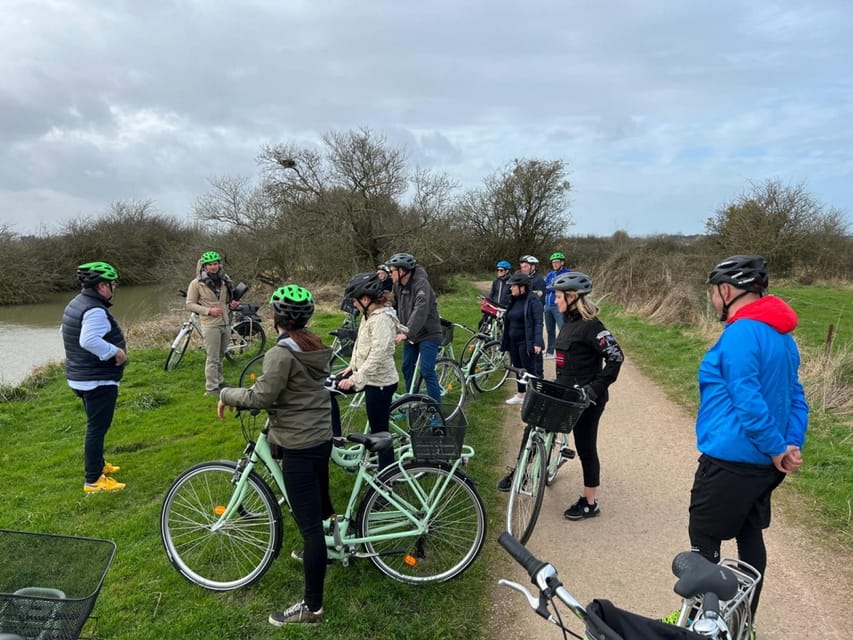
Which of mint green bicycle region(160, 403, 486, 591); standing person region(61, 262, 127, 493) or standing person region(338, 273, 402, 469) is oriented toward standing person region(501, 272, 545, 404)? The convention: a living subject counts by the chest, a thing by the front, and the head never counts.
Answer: standing person region(61, 262, 127, 493)

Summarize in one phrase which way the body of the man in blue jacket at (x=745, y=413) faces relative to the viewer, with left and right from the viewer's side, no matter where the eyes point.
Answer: facing away from the viewer and to the left of the viewer

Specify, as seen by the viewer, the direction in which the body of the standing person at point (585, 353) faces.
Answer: to the viewer's left

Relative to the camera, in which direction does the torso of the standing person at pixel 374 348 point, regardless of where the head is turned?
to the viewer's left

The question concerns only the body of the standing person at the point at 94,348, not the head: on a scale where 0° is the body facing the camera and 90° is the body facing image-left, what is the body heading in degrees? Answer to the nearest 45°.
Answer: approximately 270°

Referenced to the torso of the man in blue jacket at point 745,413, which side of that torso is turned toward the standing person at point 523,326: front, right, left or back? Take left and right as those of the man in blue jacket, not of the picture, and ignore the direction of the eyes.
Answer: front

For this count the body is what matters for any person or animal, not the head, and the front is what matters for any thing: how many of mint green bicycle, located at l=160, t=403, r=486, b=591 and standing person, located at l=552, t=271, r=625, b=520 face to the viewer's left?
2

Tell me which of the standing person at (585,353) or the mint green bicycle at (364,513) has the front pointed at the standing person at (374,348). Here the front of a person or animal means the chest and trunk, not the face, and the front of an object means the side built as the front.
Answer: the standing person at (585,353)

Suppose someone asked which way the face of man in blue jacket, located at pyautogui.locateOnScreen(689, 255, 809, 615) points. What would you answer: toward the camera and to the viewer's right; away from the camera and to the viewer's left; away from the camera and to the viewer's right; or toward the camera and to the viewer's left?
away from the camera and to the viewer's left

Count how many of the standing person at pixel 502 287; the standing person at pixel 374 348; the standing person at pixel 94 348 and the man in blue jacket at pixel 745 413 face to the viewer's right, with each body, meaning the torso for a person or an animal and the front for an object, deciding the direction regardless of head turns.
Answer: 1

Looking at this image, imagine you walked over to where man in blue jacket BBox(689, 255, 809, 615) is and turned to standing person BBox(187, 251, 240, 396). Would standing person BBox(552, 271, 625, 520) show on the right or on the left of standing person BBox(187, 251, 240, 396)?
right

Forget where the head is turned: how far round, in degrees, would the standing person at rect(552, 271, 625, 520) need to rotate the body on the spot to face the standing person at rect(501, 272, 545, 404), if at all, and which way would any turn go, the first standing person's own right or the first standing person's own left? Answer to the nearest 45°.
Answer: approximately 90° to the first standing person's own right

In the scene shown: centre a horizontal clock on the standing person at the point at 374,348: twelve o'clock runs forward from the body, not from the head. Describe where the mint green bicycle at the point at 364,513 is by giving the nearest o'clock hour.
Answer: The mint green bicycle is roughly at 9 o'clock from the standing person.

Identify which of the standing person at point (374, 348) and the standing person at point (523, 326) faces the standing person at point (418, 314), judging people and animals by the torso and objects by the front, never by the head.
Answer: the standing person at point (523, 326)

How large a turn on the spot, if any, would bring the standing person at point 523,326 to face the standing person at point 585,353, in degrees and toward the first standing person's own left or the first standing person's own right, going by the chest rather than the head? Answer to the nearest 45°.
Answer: approximately 45° to the first standing person's own left

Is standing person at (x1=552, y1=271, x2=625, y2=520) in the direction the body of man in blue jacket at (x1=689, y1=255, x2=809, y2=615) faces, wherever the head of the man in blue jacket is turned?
yes

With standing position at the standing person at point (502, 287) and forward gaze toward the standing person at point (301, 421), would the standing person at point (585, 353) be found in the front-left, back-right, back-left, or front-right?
front-left

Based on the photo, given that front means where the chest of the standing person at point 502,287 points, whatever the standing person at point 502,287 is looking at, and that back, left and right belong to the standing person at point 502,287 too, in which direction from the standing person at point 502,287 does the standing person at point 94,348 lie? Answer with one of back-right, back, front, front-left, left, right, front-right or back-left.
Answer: front
